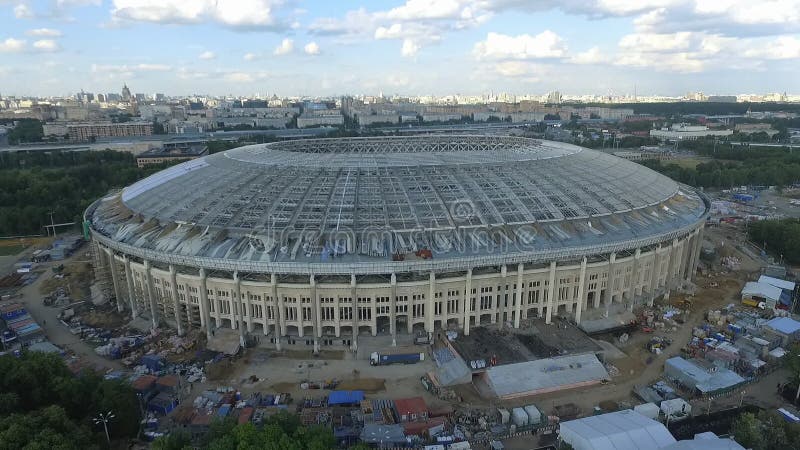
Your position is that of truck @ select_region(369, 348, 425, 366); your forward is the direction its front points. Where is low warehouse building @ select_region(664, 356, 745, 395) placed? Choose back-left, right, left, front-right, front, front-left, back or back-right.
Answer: back

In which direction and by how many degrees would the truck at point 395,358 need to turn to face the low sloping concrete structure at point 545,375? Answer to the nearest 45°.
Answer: approximately 180°

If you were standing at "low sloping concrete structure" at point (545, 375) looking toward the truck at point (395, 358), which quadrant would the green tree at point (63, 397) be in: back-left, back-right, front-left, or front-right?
front-left

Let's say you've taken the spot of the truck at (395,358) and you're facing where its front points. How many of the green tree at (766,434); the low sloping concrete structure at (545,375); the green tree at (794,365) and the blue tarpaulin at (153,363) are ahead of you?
1

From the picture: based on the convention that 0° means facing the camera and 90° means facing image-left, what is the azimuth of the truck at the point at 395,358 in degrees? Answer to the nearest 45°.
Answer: approximately 90°

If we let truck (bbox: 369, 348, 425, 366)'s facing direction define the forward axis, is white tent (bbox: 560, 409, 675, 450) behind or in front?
behind

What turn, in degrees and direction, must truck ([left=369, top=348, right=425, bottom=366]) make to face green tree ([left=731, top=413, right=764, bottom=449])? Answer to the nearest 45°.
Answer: approximately 135° to its left

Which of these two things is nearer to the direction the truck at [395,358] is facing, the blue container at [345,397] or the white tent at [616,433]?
the blue container

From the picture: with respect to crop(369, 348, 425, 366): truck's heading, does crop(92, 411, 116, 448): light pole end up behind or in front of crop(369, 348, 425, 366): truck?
in front

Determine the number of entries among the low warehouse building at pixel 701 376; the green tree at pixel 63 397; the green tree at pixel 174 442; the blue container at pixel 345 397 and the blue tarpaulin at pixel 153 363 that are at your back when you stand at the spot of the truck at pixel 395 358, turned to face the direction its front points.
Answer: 1

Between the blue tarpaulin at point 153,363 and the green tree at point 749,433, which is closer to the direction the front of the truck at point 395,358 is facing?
the blue tarpaulin

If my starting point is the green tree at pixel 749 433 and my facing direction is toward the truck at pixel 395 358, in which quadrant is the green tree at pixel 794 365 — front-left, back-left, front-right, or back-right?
back-right

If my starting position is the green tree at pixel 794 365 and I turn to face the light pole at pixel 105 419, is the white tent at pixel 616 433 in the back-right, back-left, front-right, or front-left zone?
front-left

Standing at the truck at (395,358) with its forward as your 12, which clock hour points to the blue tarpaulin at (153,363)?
The blue tarpaulin is roughly at 12 o'clock from the truck.

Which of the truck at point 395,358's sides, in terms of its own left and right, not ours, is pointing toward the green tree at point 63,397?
front

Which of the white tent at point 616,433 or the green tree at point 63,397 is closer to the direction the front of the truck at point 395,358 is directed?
the green tree

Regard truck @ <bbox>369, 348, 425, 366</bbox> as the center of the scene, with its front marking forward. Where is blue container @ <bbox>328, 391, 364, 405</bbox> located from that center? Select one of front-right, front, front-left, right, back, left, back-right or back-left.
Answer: front-left
